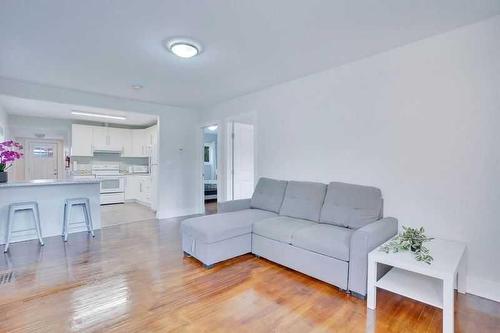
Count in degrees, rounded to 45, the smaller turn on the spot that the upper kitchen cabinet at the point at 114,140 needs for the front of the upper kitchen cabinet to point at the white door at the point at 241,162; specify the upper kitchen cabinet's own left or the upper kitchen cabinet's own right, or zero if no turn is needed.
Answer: approximately 45° to the upper kitchen cabinet's own left

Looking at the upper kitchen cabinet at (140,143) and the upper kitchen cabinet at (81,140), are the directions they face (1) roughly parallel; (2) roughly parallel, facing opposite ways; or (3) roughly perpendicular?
roughly parallel

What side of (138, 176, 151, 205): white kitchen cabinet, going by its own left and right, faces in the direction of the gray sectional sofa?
left

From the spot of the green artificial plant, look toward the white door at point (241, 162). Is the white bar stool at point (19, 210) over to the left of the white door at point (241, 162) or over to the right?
left

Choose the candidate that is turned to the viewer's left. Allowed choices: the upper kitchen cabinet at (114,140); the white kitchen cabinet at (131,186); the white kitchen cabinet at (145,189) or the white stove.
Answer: the white kitchen cabinet at (145,189)

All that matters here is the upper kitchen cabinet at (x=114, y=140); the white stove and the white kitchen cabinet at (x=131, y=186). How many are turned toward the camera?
3

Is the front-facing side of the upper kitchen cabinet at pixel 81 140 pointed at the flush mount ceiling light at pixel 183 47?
yes

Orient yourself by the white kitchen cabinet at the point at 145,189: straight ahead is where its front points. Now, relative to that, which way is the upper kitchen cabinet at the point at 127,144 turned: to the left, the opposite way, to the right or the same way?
to the left

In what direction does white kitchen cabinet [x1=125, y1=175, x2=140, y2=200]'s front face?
toward the camera

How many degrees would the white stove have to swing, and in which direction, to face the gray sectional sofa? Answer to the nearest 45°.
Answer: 0° — it already faces it

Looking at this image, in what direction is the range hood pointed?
toward the camera

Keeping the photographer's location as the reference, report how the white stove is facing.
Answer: facing the viewer

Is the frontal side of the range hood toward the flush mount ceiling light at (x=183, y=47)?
yes

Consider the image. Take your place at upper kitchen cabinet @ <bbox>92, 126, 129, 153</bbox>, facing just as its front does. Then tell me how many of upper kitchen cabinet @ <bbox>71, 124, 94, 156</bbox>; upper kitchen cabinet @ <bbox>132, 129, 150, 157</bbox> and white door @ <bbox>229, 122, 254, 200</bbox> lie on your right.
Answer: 1
